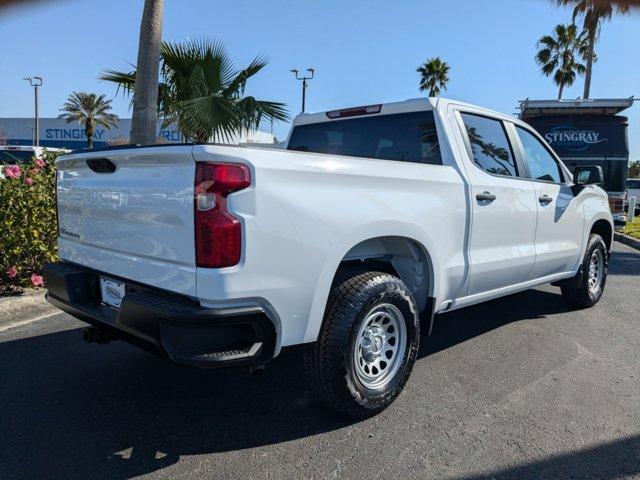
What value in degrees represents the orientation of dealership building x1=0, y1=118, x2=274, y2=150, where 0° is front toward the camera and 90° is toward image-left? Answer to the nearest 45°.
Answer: approximately 0°

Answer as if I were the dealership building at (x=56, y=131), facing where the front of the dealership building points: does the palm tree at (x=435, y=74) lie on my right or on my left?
on my left

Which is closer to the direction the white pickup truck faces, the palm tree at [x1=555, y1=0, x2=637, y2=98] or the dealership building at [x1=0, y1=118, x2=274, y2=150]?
the palm tree

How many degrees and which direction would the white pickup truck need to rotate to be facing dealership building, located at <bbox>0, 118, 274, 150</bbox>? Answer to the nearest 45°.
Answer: approximately 90° to its left

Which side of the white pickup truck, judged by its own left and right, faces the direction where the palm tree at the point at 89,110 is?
left

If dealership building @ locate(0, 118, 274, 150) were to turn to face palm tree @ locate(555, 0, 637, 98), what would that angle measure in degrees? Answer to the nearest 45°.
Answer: approximately 45° to its left
